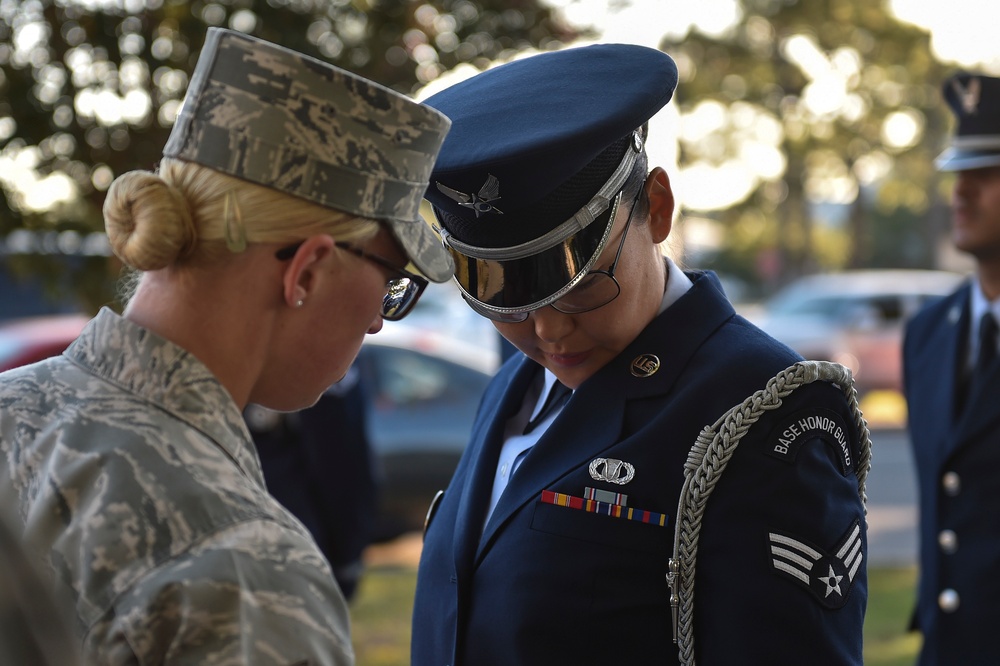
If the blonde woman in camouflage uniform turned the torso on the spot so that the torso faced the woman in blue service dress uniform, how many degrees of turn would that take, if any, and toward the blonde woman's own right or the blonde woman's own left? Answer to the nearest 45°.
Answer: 0° — they already face them

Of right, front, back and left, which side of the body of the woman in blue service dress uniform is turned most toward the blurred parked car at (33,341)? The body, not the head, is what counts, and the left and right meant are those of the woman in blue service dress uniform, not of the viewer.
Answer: right

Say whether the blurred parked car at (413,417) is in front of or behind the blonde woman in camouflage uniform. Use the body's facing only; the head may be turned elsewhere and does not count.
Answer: in front

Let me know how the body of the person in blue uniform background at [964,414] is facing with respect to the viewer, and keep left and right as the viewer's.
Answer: facing the viewer and to the left of the viewer

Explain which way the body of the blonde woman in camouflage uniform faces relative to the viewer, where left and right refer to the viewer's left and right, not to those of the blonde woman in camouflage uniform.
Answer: facing away from the viewer and to the right of the viewer

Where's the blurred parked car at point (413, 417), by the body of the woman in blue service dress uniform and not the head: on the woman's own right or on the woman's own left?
on the woman's own right

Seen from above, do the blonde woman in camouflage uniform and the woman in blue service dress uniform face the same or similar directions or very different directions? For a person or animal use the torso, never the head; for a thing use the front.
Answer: very different directions

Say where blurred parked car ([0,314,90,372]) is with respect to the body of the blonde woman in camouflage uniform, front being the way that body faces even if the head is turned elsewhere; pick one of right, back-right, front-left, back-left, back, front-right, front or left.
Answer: front-left

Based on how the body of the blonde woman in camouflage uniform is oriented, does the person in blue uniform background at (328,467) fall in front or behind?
in front

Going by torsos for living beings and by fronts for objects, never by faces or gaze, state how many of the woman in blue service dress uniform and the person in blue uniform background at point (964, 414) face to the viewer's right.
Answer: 0

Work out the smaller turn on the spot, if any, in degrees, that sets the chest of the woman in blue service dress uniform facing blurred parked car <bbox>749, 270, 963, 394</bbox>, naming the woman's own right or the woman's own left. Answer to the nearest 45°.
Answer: approximately 135° to the woman's own right

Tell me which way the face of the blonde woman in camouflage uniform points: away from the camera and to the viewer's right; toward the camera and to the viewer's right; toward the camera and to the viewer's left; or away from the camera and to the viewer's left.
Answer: away from the camera and to the viewer's right

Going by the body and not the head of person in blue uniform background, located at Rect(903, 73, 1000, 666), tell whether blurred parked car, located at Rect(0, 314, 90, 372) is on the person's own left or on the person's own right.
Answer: on the person's own right

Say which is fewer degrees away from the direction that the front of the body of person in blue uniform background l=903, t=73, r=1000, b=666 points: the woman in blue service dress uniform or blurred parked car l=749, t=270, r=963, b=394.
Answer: the woman in blue service dress uniform

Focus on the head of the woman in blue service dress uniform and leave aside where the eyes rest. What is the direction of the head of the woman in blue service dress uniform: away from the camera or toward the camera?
toward the camera

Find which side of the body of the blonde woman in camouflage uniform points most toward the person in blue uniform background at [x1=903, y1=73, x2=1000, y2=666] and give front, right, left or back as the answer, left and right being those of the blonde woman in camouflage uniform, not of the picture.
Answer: front
